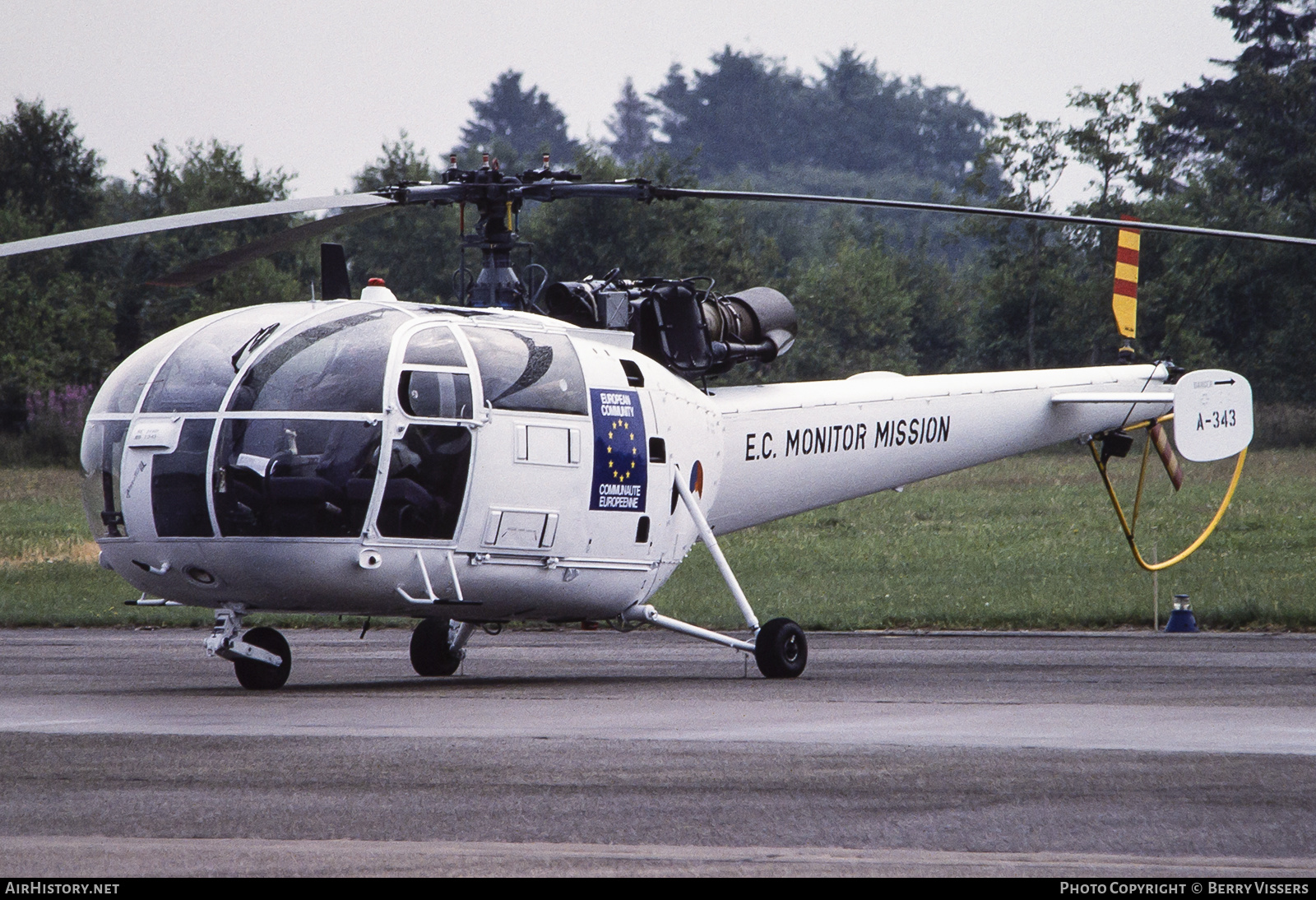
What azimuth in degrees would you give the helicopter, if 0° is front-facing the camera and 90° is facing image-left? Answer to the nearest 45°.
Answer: approximately 45°
